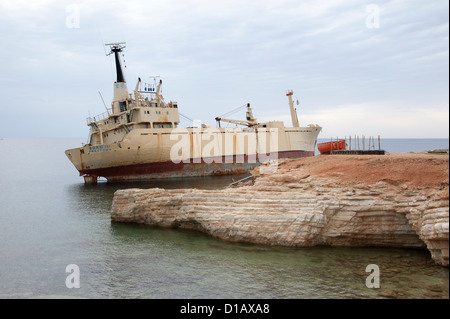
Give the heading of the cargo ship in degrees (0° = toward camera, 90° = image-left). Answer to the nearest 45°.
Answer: approximately 225°

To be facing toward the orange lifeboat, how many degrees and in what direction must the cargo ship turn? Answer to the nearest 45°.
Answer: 0° — it already faces it
